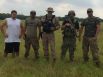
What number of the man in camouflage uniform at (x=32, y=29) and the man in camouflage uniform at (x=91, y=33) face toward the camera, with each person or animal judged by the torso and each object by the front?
2

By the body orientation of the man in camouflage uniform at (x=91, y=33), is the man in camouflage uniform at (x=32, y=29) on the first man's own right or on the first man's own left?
on the first man's own right

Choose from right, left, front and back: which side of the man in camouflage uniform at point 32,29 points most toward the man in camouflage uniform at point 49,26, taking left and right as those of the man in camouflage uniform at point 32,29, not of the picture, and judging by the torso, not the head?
left

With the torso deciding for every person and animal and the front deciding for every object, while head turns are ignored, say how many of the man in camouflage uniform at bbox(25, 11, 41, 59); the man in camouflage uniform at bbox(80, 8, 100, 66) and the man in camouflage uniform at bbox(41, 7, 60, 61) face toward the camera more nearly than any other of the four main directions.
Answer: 3

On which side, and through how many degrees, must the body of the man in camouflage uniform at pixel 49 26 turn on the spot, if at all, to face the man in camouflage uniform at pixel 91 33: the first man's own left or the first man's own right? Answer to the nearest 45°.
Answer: approximately 90° to the first man's own left

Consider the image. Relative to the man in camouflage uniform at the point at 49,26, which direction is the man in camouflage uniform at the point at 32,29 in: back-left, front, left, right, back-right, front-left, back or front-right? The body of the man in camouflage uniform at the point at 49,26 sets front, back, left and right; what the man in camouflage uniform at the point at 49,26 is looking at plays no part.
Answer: right

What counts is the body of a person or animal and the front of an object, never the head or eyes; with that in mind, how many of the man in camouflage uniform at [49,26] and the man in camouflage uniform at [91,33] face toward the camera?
2

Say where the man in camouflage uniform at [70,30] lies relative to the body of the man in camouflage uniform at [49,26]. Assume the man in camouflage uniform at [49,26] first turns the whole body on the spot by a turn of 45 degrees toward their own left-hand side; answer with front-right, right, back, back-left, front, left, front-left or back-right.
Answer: front-left

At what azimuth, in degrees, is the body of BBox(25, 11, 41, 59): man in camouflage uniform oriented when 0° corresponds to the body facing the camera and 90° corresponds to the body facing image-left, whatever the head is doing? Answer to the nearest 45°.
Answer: approximately 0°
